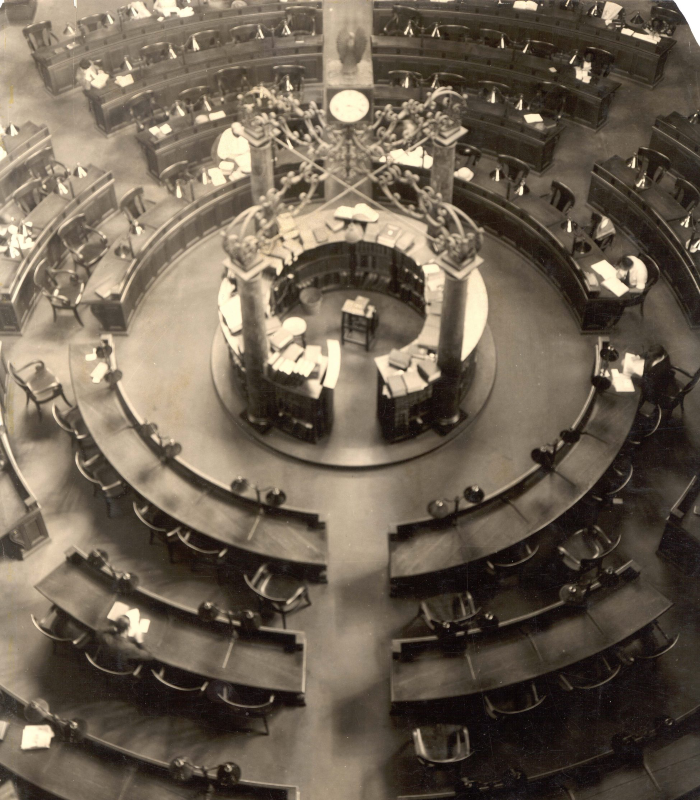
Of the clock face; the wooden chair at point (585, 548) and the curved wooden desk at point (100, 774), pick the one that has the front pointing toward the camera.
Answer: the clock face

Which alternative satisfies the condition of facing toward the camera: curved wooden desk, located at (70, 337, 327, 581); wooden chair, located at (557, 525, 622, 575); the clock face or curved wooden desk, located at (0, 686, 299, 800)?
the clock face

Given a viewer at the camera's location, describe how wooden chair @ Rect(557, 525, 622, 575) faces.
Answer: facing away from the viewer and to the left of the viewer

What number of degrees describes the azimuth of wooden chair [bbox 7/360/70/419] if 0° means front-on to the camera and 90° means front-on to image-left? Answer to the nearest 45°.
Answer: approximately 315°

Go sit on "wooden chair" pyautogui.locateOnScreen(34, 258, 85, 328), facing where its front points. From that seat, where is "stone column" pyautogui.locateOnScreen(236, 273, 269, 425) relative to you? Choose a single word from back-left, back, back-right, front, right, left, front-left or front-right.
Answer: front

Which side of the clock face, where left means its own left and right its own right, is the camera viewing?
front

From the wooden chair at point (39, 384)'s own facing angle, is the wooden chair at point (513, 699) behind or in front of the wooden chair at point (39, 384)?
in front

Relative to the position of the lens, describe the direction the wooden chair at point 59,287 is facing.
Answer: facing the viewer and to the right of the viewer

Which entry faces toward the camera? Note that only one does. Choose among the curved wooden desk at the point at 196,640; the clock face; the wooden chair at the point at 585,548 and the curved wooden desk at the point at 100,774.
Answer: the clock face
